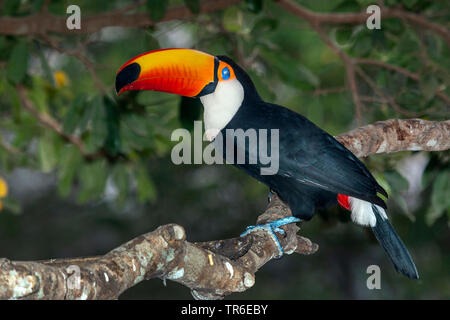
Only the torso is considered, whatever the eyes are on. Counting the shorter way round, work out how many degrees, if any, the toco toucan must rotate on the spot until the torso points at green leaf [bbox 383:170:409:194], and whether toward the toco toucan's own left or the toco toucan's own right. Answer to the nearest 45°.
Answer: approximately 135° to the toco toucan's own right

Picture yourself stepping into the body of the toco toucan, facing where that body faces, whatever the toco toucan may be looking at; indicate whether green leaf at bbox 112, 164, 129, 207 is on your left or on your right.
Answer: on your right

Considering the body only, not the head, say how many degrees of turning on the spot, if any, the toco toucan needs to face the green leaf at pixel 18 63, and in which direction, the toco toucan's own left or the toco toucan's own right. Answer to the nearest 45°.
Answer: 0° — it already faces it

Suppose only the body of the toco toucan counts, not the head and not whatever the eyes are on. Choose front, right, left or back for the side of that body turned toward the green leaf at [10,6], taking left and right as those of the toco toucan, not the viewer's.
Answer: front

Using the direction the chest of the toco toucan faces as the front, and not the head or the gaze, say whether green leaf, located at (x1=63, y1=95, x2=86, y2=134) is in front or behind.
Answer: in front

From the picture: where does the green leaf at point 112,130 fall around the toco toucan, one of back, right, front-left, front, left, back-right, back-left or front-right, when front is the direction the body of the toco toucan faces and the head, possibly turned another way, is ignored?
front-right

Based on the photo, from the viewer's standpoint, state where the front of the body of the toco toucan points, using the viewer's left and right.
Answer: facing to the left of the viewer

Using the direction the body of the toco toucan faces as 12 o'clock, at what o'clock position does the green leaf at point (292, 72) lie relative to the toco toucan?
The green leaf is roughly at 3 o'clock from the toco toucan.
